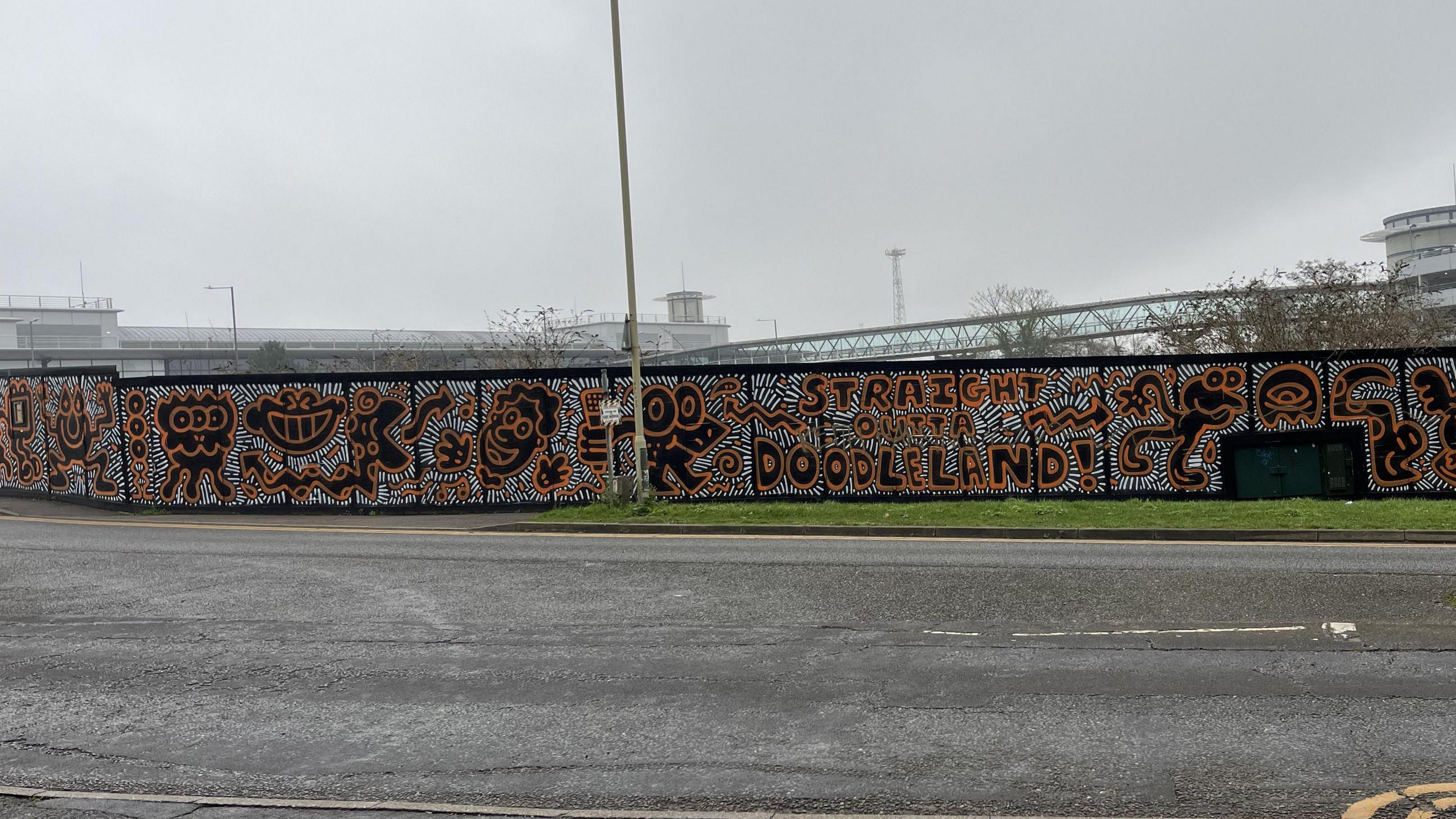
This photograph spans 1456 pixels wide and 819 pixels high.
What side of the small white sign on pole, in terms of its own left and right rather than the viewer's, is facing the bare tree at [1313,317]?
left

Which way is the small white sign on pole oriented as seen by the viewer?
toward the camera

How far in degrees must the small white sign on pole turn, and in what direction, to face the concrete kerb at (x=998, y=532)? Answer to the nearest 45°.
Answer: approximately 45° to its left

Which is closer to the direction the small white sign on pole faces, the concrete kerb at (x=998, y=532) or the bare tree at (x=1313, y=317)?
the concrete kerb

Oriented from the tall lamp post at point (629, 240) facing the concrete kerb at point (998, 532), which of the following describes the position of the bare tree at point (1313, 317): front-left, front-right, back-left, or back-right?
front-left

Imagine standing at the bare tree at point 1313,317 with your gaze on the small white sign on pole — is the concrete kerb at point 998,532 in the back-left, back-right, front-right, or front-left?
front-left
